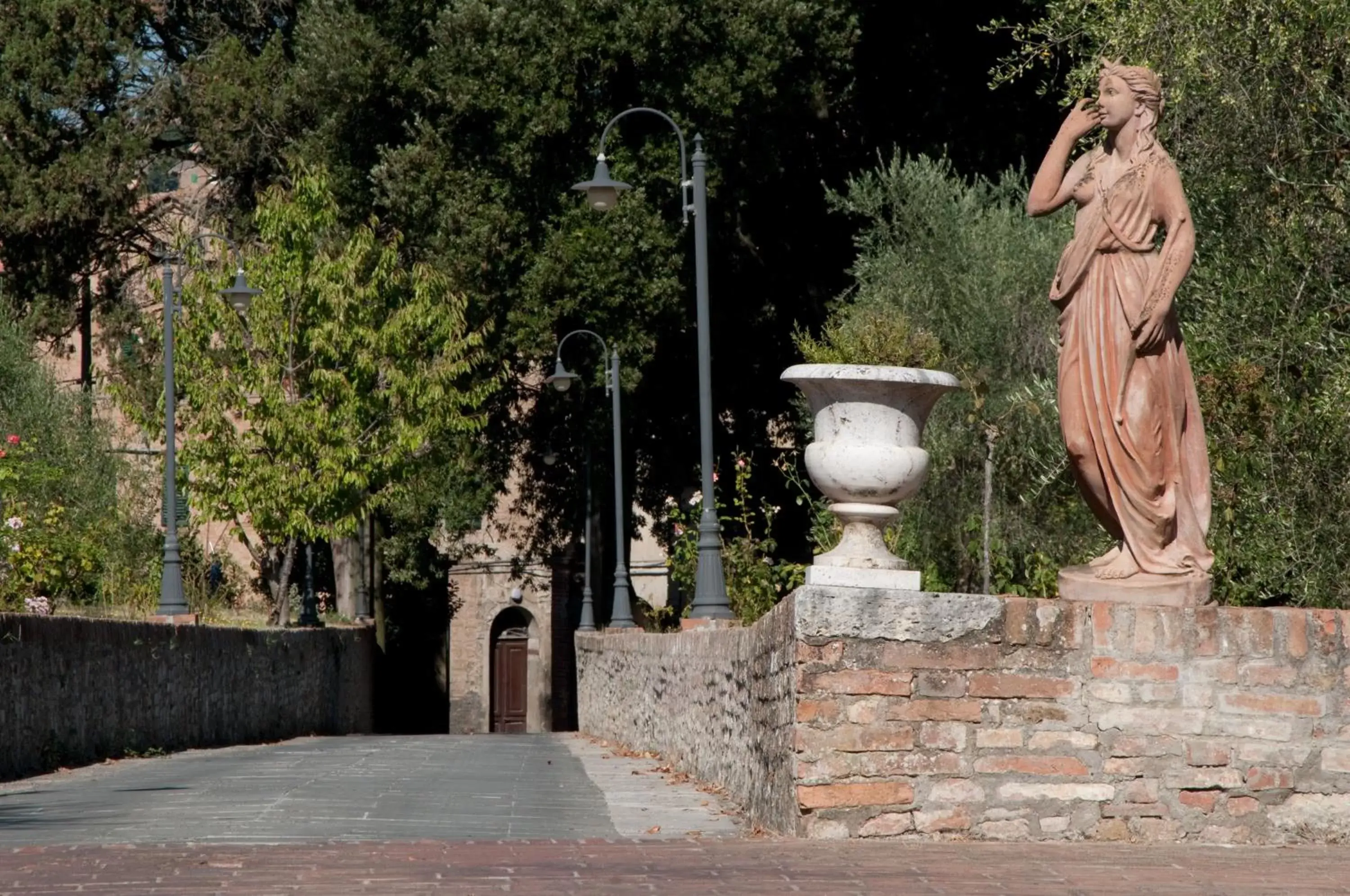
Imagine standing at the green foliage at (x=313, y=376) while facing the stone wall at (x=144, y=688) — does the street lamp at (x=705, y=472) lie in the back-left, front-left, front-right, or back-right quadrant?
front-left

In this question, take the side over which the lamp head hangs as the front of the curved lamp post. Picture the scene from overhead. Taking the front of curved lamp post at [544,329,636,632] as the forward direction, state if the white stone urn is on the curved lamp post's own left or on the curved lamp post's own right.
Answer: on the curved lamp post's own left

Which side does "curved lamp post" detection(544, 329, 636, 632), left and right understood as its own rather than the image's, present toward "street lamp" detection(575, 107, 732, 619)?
left

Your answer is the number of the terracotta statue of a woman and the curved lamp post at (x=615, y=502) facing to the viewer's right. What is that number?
0

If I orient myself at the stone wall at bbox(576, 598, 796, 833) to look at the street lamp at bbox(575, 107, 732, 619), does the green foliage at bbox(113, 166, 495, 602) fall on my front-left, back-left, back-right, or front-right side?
front-left

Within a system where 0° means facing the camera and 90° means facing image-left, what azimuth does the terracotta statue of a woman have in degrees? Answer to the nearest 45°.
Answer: approximately 45°

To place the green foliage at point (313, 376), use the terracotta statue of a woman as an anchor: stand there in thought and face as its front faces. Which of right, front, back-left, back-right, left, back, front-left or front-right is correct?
right

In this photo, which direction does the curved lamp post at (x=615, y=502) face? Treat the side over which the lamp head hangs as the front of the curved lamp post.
to the viewer's left

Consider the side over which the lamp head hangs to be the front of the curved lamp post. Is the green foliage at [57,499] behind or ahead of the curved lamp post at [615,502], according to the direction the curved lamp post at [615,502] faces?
ahead

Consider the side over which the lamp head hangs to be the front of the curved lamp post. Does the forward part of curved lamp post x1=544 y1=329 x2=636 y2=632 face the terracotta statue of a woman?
no

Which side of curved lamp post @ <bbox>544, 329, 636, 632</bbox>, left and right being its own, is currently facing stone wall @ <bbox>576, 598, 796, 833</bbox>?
left

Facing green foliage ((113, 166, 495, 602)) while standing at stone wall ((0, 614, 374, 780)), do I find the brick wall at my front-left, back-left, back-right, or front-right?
back-right

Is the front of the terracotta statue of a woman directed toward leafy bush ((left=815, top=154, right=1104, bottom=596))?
no
